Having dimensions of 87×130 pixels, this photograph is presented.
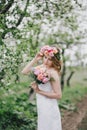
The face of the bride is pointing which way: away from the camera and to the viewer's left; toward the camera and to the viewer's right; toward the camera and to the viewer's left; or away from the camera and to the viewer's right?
toward the camera and to the viewer's left

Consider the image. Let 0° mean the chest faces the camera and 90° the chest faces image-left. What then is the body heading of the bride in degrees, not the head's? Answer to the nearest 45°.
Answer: approximately 45°
